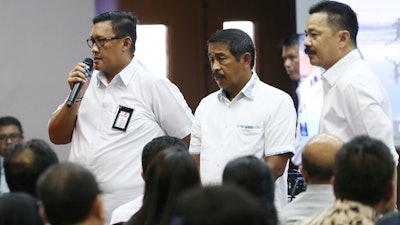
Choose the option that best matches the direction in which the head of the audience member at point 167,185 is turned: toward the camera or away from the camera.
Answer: away from the camera

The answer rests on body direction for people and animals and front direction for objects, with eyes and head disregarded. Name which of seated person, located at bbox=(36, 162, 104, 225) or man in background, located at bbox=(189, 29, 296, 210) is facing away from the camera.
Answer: the seated person

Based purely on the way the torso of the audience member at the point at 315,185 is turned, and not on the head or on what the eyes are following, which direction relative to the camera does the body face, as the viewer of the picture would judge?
away from the camera

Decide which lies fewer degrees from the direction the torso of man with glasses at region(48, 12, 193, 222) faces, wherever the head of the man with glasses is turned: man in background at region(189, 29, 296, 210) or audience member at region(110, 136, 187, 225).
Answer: the audience member

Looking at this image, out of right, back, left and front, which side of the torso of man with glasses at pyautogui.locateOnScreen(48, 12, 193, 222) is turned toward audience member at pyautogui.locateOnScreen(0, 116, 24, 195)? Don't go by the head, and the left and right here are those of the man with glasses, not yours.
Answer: right

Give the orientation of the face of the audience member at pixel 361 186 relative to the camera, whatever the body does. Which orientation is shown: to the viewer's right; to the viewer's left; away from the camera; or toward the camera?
away from the camera

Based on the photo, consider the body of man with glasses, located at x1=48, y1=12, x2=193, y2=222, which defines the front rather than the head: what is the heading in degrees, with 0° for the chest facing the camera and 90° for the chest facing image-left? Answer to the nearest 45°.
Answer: approximately 45°

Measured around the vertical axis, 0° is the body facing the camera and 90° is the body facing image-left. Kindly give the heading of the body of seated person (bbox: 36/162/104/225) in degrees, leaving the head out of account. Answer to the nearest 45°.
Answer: approximately 180°

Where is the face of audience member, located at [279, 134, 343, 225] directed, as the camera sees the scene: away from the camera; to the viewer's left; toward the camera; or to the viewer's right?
away from the camera

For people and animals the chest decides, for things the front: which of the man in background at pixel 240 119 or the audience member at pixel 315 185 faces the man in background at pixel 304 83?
the audience member

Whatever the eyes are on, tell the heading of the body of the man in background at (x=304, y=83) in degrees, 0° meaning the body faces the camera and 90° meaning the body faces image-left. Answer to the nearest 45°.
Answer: approximately 45°
